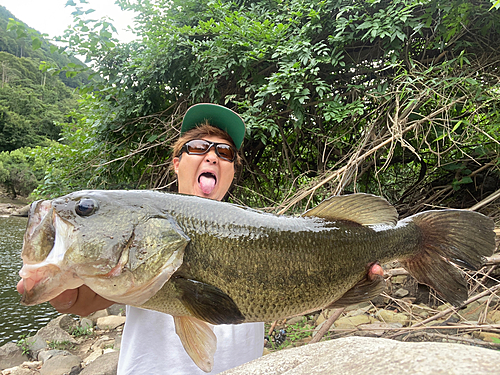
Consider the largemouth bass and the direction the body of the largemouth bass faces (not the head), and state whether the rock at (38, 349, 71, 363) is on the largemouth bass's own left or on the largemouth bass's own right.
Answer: on the largemouth bass's own right

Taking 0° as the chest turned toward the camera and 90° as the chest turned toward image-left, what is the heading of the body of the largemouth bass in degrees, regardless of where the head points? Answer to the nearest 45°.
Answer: approximately 90°

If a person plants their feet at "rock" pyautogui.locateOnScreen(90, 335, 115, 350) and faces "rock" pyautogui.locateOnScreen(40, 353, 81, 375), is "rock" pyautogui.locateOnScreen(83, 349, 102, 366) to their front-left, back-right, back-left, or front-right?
front-left

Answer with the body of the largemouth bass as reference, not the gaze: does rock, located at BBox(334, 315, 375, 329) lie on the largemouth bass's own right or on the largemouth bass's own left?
on the largemouth bass's own right

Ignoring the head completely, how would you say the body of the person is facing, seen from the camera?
toward the camera
